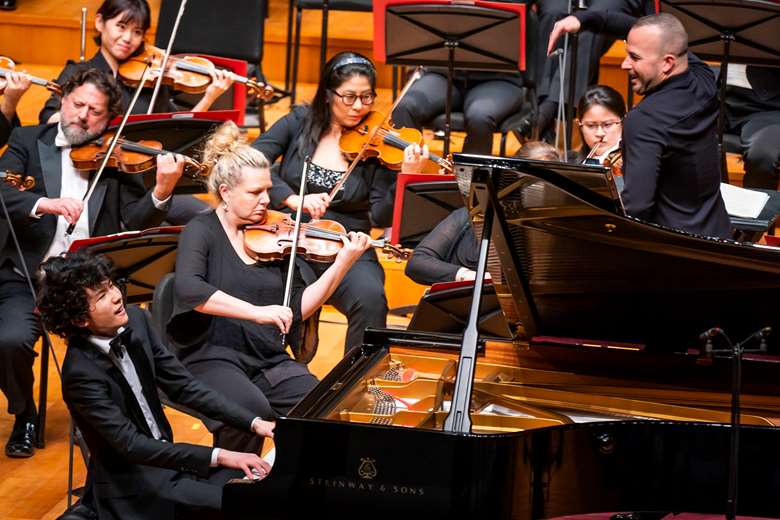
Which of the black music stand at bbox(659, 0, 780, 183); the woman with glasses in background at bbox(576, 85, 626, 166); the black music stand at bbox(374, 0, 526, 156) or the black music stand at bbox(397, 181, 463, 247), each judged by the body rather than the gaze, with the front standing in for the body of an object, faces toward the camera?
the woman with glasses in background

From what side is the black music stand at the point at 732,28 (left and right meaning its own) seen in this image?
back

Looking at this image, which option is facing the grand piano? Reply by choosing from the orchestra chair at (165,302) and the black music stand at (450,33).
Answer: the orchestra chair

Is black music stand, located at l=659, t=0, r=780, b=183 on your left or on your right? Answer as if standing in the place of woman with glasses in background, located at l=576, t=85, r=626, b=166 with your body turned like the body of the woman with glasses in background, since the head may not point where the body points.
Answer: on your left

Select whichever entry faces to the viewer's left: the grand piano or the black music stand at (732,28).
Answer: the grand piano

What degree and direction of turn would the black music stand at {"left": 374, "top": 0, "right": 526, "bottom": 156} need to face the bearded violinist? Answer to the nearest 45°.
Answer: approximately 135° to its left

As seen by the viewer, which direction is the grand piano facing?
to the viewer's left

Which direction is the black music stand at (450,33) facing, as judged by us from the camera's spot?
facing away from the viewer

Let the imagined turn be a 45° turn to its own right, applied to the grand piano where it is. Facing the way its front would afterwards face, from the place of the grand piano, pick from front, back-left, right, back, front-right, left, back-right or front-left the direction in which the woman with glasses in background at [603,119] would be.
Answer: front-right

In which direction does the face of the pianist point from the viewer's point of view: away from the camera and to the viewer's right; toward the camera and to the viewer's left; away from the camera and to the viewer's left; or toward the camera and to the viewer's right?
toward the camera and to the viewer's right
